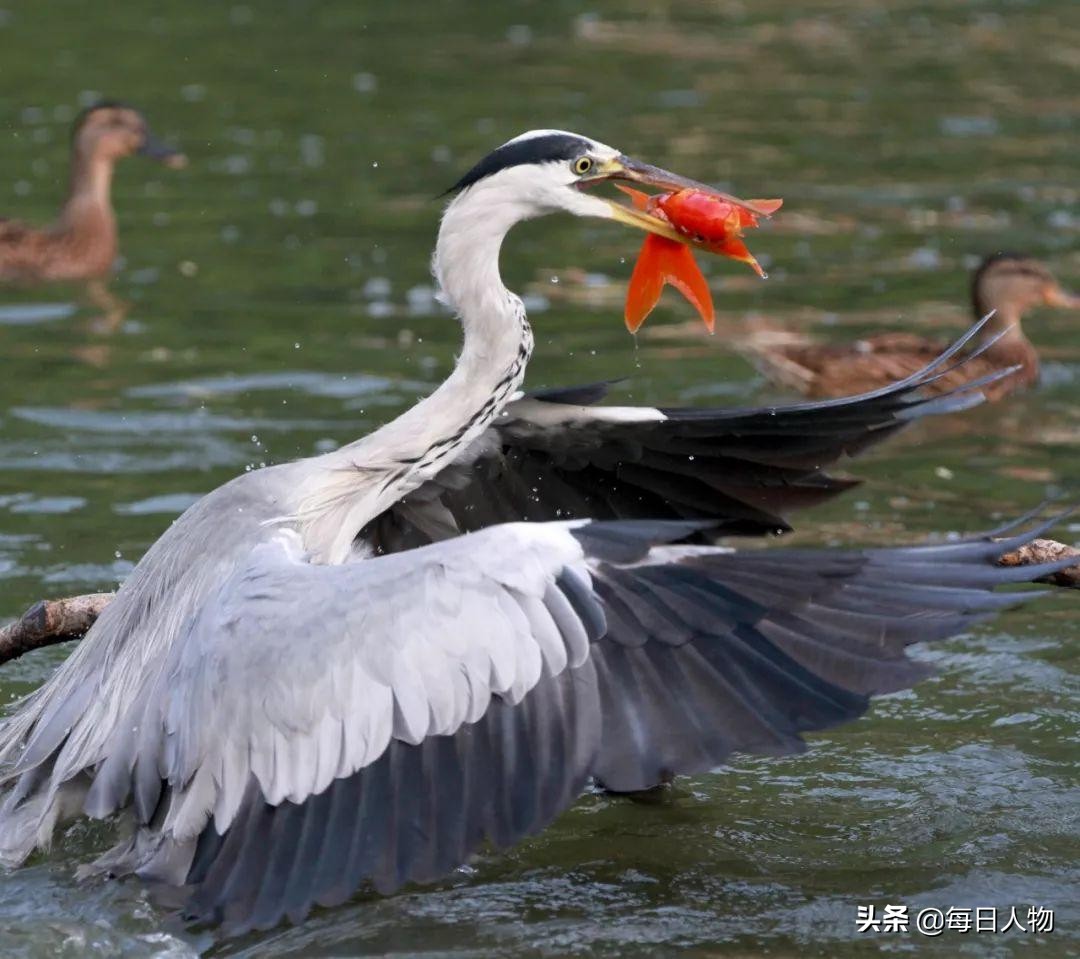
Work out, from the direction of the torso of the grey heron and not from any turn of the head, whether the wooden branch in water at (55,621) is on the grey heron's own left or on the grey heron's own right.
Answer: on the grey heron's own left

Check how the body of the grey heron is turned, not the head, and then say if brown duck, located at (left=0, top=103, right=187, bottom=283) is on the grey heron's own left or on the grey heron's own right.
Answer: on the grey heron's own left

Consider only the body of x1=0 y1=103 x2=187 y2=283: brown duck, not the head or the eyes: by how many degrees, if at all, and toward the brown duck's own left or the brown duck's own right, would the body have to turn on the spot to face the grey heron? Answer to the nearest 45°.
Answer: approximately 90° to the brown duck's own right

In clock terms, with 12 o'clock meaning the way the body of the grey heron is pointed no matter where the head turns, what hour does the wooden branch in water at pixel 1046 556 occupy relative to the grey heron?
The wooden branch in water is roughly at 11 o'clock from the grey heron.

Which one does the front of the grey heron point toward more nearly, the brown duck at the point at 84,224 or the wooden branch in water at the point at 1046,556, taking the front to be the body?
the wooden branch in water

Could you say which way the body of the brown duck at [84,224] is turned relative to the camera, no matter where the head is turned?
to the viewer's right

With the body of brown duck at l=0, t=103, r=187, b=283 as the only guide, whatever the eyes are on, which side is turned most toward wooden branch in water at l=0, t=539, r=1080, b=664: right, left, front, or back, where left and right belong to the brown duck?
right

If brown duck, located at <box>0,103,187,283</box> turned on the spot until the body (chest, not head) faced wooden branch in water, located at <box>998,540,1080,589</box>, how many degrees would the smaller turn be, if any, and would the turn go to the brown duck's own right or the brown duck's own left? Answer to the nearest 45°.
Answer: approximately 90° to the brown duck's own right

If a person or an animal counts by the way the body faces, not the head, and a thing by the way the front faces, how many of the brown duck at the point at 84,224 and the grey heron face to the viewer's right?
2

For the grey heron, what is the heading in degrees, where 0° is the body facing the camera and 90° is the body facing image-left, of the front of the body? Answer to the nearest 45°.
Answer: approximately 270°
